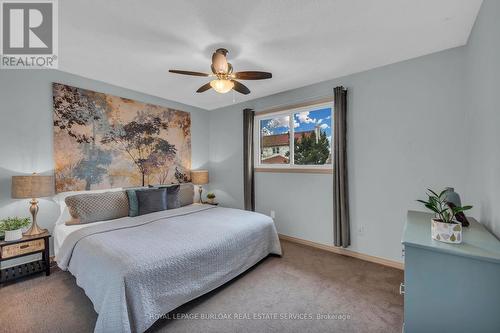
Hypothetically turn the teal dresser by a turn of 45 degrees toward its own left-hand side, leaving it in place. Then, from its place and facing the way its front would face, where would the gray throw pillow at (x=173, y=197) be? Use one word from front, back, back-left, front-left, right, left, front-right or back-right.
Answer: front-right

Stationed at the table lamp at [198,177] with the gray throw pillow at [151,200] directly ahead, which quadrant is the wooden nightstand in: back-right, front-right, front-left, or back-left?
front-right

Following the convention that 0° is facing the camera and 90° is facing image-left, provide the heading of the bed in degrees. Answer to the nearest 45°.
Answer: approximately 315°

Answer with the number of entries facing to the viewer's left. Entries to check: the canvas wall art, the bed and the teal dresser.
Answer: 1

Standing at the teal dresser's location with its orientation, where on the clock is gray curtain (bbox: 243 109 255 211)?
The gray curtain is roughly at 1 o'clock from the teal dresser.

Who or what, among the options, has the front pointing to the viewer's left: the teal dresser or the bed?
the teal dresser

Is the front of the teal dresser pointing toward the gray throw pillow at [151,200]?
yes

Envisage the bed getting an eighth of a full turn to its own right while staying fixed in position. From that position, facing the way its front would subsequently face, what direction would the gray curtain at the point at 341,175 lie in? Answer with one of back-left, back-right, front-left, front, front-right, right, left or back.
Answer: left

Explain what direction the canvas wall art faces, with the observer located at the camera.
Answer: facing the viewer and to the right of the viewer

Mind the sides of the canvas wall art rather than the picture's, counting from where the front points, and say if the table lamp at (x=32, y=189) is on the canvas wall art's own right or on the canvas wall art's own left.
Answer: on the canvas wall art's own right

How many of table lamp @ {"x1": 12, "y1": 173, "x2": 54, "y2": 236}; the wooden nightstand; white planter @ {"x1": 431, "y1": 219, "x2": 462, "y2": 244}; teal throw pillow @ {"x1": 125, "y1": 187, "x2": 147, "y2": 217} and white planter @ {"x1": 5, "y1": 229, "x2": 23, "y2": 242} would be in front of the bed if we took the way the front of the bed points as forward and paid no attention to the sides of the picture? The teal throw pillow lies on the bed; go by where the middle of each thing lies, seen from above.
1

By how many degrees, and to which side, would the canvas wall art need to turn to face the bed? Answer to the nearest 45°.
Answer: approximately 45° to its right

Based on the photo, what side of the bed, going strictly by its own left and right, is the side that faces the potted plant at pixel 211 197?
left

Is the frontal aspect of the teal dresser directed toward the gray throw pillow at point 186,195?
yes

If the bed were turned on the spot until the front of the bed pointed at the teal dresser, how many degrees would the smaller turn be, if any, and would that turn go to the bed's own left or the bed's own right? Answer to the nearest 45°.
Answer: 0° — it already faces it

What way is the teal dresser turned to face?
to the viewer's left

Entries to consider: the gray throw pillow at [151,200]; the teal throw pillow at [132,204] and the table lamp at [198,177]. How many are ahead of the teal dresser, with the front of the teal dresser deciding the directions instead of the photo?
3

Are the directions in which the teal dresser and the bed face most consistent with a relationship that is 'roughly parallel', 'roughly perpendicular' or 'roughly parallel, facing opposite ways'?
roughly parallel, facing opposite ways

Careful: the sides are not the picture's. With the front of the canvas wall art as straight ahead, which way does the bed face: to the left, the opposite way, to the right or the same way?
the same way
